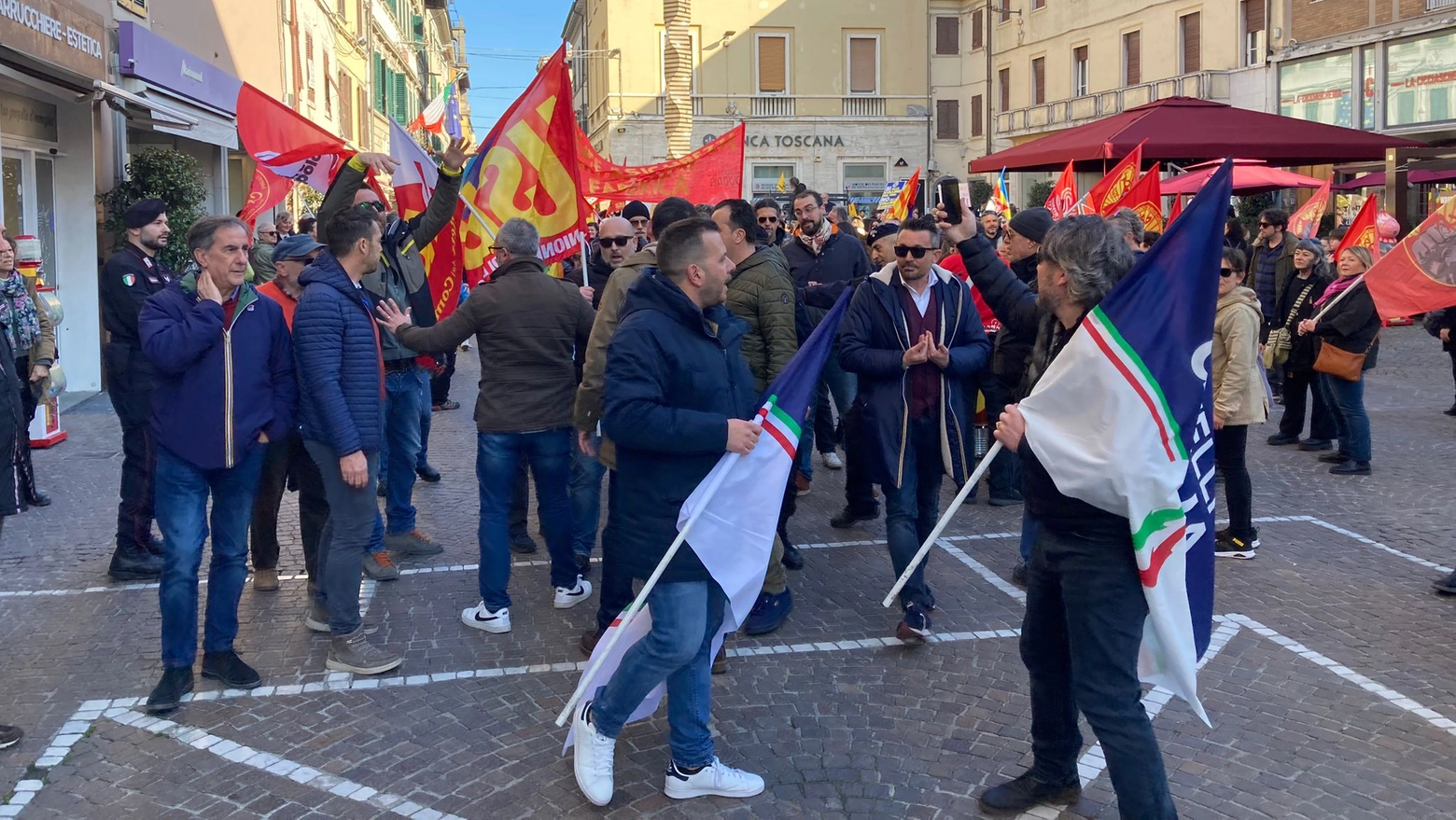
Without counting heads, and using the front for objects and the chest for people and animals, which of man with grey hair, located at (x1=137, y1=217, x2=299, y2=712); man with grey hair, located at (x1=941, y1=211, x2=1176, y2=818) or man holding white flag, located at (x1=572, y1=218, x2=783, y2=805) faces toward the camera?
man with grey hair, located at (x1=137, y1=217, x2=299, y2=712)

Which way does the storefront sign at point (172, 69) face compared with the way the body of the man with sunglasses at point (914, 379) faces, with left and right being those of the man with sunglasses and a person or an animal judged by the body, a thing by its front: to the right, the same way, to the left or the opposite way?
to the left

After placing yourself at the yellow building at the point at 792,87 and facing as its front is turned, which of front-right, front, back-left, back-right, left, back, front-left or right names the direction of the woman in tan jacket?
front

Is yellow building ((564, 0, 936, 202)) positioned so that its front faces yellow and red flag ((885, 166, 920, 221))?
yes

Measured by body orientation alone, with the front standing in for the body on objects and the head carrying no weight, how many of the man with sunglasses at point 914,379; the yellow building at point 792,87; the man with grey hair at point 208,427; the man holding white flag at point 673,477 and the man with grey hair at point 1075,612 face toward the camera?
3

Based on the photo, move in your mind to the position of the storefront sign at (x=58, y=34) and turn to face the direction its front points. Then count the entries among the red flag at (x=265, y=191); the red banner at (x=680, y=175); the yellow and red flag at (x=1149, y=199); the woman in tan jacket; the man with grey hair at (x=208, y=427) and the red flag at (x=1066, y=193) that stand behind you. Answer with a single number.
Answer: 0

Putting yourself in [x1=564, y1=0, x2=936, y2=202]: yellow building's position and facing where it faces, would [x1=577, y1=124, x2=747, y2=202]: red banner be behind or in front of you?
in front

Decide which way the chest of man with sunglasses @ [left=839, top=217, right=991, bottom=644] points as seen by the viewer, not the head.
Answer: toward the camera

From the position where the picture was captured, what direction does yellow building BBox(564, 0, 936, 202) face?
facing the viewer

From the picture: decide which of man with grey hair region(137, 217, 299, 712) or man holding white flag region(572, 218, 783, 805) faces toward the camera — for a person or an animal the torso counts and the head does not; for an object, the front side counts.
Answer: the man with grey hair

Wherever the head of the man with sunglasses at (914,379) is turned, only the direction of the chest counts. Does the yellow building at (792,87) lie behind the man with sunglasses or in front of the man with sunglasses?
behind

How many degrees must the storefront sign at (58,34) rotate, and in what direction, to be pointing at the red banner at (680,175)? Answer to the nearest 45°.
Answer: approximately 45° to its left

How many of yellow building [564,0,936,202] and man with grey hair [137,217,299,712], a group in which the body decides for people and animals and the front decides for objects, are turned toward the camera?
2

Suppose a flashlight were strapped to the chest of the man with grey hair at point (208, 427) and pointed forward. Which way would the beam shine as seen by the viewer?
toward the camera

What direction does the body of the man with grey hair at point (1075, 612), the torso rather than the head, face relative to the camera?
to the viewer's left

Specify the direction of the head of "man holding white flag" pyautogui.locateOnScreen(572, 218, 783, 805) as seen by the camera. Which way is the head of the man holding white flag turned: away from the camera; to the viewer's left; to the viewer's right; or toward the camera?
to the viewer's right

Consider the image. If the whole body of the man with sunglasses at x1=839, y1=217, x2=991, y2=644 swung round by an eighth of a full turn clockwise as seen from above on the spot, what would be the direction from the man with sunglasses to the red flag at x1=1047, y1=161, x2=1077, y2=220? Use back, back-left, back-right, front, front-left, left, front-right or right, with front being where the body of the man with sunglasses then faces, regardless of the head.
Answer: back-right

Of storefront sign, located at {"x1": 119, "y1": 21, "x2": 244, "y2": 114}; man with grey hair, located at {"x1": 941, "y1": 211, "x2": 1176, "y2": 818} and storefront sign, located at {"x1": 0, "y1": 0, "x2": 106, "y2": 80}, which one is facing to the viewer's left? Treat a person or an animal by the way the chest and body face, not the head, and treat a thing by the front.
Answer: the man with grey hair

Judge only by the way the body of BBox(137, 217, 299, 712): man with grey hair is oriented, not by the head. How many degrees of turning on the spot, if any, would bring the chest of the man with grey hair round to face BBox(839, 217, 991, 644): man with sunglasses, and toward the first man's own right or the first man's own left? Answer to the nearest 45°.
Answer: approximately 90° to the first man's own left

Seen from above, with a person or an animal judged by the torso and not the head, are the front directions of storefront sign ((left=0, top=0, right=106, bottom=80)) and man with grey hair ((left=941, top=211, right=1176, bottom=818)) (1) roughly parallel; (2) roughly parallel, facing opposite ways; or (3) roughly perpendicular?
roughly parallel, facing opposite ways
